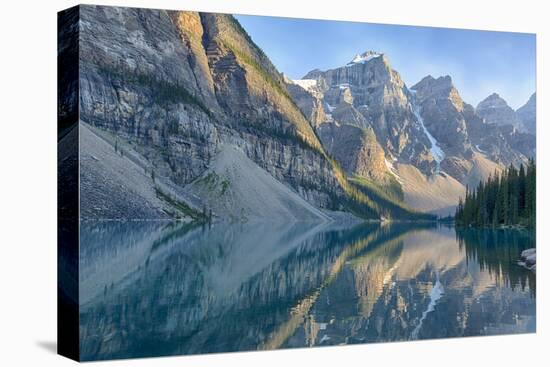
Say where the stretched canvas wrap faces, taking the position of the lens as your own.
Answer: facing the viewer and to the right of the viewer
